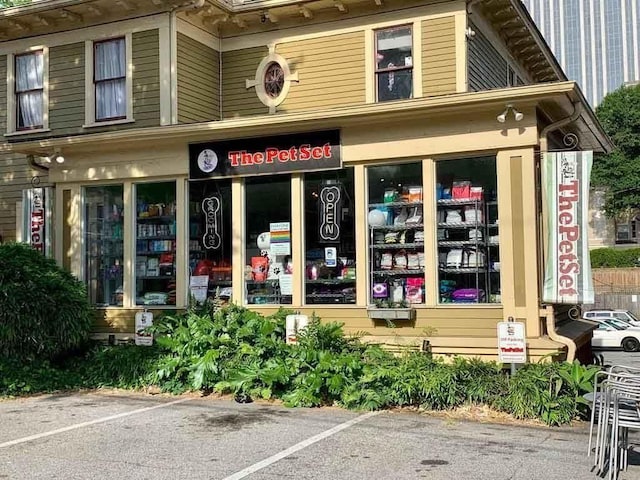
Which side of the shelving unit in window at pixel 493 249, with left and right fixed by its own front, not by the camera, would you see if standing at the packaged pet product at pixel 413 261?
right

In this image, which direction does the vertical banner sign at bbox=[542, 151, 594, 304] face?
toward the camera

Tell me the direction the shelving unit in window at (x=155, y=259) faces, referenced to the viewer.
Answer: facing the viewer

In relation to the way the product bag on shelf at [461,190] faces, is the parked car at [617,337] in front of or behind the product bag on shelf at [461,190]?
behind

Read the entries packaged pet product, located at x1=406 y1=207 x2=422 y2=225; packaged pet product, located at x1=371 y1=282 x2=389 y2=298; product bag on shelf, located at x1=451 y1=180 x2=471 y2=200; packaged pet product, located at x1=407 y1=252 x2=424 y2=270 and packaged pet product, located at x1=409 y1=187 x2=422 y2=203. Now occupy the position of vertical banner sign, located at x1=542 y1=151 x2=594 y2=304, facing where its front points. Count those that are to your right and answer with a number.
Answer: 5

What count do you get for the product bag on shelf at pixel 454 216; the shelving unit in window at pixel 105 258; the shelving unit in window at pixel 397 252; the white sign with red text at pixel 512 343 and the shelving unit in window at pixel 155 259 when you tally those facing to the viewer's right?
0

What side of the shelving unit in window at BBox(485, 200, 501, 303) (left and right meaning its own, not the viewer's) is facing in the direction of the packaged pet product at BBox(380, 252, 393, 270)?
right

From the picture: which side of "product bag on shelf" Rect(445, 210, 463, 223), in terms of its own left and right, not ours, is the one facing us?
front

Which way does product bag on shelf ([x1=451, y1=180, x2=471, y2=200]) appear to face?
toward the camera

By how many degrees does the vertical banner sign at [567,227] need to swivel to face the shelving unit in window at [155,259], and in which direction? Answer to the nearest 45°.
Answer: approximately 90° to its right

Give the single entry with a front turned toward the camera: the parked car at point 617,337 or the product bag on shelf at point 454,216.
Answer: the product bag on shelf
